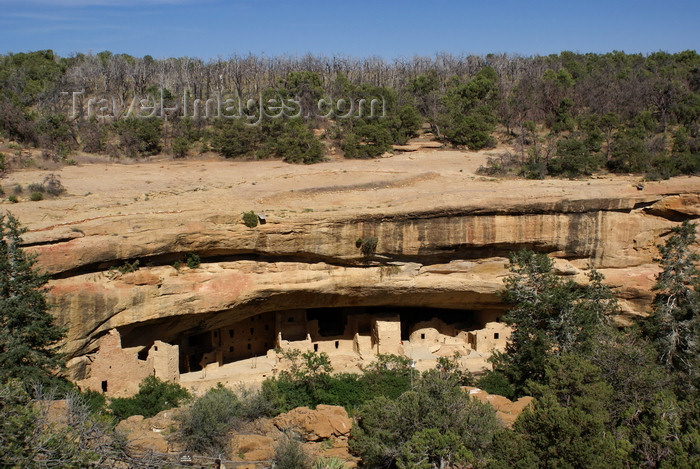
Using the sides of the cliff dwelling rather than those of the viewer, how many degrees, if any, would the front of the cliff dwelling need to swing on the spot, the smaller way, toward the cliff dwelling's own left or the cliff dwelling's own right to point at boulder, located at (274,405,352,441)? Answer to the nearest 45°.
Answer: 0° — it already faces it

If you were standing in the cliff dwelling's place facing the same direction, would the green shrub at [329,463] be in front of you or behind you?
in front

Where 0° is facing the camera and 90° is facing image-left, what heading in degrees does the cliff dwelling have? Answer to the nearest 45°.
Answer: approximately 0°

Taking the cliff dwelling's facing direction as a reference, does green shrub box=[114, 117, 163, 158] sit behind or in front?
behind

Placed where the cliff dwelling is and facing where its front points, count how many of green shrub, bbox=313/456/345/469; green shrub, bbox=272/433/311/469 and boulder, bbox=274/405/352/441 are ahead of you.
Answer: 3

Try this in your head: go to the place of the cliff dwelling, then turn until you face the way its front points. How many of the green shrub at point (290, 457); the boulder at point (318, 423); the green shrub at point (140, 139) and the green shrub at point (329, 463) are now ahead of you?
3

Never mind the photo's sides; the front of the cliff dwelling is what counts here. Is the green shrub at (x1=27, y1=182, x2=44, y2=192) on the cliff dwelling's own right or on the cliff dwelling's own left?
on the cliff dwelling's own right

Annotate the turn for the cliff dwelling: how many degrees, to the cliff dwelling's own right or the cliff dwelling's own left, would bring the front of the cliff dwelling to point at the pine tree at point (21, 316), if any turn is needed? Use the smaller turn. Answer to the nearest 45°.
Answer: approximately 45° to the cliff dwelling's own right

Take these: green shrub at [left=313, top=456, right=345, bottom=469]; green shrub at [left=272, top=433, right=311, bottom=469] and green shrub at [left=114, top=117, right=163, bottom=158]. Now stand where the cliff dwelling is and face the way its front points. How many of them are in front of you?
2

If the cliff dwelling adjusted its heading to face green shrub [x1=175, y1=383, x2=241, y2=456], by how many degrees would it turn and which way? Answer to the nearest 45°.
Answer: approximately 45° to its right

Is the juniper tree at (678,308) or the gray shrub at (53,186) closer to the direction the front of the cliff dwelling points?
the juniper tree

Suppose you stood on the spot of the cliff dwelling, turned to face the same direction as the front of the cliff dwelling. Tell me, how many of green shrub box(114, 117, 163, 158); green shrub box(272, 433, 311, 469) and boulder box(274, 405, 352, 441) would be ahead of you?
2
